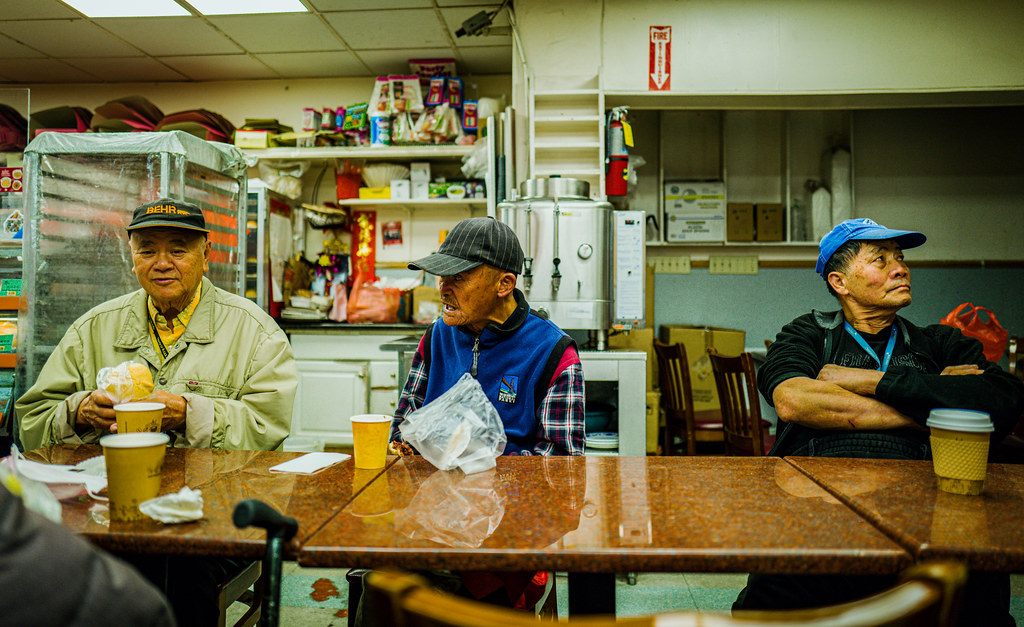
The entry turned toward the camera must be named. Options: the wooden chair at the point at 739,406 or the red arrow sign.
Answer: the red arrow sign

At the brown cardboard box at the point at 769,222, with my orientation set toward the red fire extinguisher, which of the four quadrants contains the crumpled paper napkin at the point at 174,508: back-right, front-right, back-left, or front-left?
front-left

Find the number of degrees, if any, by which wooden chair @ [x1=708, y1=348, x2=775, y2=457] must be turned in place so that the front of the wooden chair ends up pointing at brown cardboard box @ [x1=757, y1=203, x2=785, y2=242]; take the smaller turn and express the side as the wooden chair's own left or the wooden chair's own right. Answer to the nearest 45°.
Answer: approximately 45° to the wooden chair's own left

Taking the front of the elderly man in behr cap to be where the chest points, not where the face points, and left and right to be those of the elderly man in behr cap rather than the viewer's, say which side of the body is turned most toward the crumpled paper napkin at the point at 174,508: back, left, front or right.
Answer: front

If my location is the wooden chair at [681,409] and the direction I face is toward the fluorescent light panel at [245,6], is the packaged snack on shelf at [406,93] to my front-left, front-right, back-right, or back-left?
front-right

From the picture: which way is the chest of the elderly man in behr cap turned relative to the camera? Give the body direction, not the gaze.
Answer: toward the camera

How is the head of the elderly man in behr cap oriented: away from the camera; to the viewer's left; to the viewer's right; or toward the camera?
toward the camera

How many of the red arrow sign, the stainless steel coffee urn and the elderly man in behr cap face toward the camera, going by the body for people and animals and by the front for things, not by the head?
3

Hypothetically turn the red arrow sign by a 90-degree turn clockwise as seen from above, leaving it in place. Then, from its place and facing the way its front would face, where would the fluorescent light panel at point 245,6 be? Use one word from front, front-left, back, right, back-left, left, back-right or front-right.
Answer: front

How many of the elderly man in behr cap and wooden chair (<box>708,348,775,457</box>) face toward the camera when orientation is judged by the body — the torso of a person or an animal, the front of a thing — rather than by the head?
1

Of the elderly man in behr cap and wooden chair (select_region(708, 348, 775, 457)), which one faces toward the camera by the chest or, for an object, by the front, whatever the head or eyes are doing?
the elderly man in behr cap

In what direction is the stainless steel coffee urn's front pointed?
toward the camera

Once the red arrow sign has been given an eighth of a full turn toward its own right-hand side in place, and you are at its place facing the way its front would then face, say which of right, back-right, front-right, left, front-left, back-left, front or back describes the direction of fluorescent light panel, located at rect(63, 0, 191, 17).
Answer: front-right

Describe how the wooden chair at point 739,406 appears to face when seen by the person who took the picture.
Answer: facing away from the viewer and to the right of the viewer
